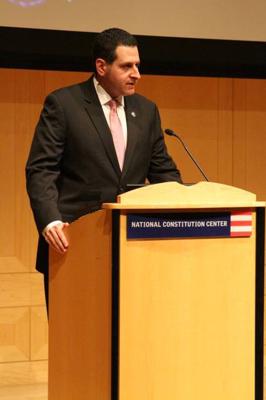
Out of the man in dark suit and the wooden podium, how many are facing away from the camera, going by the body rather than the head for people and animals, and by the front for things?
0

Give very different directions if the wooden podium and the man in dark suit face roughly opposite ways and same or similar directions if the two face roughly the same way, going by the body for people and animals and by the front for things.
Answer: same or similar directions

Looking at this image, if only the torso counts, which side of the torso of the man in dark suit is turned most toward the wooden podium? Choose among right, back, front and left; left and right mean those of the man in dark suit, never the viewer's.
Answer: front

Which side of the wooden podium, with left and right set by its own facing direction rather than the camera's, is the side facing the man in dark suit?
back

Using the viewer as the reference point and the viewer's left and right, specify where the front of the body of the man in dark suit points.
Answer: facing the viewer and to the right of the viewer
